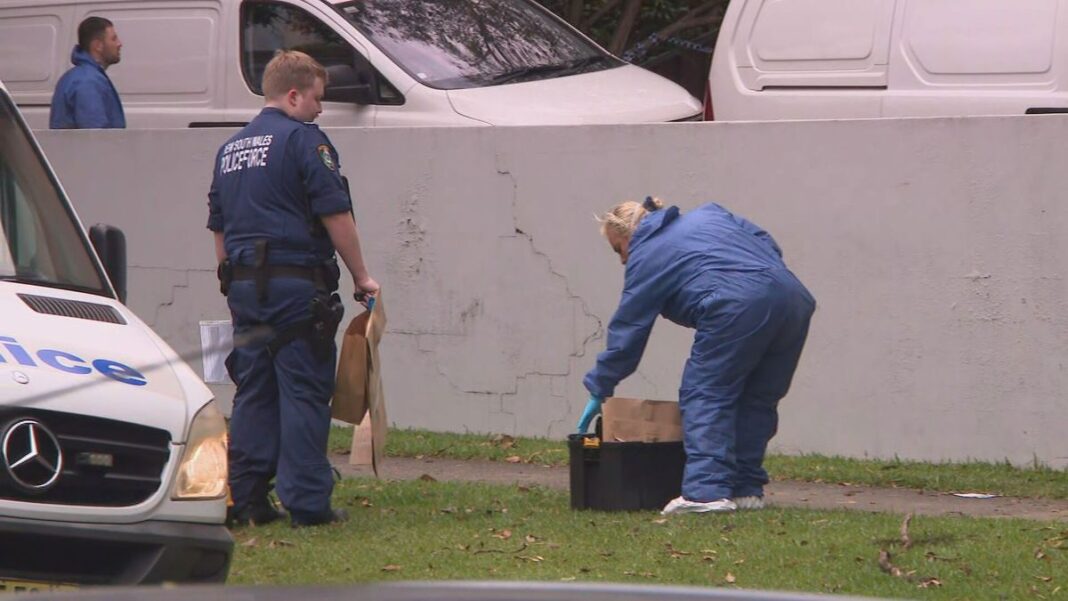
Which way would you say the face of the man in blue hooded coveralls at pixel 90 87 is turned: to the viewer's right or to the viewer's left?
to the viewer's right

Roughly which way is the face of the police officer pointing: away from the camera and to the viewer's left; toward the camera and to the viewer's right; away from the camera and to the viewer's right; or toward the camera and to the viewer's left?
away from the camera and to the viewer's right

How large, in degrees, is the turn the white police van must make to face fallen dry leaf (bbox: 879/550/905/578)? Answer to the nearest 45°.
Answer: approximately 45° to its left

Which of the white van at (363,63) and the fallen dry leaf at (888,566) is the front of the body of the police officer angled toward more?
the white van

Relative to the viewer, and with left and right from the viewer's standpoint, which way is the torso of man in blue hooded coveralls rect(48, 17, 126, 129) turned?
facing to the right of the viewer

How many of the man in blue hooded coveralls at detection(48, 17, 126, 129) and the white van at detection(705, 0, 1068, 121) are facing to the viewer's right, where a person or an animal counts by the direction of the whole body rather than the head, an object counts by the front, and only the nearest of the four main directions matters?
2

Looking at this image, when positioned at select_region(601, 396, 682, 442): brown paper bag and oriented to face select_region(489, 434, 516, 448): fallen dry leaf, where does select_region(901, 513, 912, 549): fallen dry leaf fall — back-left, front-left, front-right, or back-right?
back-right

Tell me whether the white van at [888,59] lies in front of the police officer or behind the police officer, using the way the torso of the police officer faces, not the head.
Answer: in front

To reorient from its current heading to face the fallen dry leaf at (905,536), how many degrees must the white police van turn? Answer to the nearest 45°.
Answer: approximately 45° to its left

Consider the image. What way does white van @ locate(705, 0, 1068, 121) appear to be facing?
to the viewer's right

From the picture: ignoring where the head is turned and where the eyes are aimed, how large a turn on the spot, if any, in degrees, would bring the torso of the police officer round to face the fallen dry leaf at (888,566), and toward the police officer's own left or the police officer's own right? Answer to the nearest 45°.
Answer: approximately 90° to the police officer's own right

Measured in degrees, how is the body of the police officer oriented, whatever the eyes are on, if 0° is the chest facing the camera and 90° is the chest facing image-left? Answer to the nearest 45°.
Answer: approximately 225°

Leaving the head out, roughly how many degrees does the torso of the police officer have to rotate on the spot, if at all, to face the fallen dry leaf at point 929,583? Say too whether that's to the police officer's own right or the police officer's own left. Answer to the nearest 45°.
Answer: approximately 90° to the police officer's own right

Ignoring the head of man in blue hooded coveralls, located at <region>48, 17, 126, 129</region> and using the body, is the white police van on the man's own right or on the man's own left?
on the man's own right
